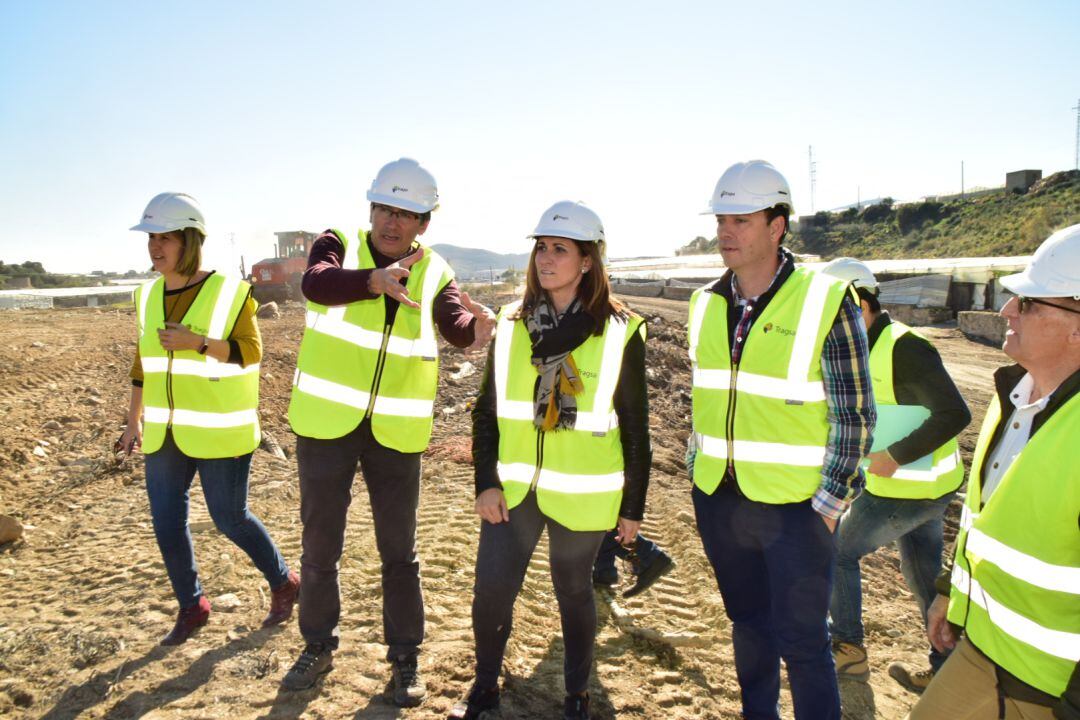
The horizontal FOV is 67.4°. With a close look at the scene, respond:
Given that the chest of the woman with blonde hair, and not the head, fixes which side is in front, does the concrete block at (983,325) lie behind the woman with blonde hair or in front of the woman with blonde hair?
behind

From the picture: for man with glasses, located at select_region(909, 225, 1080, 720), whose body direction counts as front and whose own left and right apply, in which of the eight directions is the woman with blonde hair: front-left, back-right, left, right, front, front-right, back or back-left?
front-right

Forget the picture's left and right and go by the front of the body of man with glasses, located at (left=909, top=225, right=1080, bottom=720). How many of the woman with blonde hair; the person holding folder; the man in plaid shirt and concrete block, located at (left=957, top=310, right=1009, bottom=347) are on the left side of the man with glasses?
0

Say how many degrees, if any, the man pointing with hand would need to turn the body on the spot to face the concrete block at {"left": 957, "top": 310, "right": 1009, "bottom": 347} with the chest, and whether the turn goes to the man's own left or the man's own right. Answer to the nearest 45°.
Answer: approximately 135° to the man's own left

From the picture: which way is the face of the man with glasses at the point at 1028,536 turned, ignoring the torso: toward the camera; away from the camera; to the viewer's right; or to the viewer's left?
to the viewer's left

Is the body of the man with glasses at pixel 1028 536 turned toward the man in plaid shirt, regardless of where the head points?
no

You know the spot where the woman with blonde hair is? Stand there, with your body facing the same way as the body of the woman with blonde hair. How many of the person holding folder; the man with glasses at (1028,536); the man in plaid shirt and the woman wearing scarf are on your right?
0

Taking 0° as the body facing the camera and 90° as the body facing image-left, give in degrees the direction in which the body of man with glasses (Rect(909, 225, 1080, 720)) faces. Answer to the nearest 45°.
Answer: approximately 45°

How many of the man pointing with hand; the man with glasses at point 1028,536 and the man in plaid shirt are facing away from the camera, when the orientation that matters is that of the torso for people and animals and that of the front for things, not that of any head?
0

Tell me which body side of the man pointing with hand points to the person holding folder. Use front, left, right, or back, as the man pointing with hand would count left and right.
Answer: left

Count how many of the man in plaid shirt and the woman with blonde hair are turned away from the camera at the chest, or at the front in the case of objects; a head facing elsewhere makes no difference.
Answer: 0

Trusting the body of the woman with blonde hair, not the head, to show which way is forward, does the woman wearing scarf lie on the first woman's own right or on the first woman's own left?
on the first woman's own left

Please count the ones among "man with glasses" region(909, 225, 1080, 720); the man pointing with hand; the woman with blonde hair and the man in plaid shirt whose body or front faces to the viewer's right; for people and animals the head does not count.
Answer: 0

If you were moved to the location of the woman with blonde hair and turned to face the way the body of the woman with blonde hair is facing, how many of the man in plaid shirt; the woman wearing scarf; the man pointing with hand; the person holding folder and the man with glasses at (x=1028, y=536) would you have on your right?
0

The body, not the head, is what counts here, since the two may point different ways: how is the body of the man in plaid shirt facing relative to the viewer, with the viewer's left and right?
facing the viewer and to the left of the viewer

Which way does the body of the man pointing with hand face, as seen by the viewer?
toward the camera

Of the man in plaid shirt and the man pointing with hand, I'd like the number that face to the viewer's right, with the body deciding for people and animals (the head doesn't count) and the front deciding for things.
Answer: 0

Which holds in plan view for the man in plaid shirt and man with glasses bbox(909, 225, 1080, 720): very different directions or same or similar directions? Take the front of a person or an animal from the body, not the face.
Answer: same or similar directions

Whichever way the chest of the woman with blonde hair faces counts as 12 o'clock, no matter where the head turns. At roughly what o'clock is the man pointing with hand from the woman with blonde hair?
The man pointing with hand is roughly at 9 o'clock from the woman with blonde hair.

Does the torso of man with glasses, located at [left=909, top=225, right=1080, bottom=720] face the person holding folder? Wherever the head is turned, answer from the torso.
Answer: no
